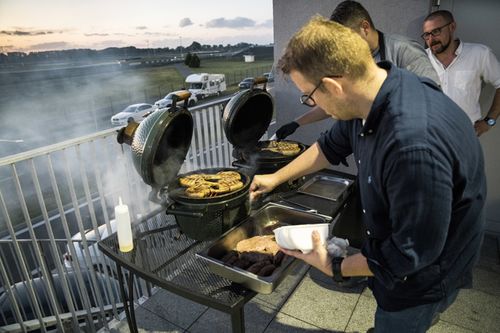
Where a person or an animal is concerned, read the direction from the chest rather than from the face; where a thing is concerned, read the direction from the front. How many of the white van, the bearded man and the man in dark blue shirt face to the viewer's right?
0

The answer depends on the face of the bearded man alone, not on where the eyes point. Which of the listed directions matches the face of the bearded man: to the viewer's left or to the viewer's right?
to the viewer's left

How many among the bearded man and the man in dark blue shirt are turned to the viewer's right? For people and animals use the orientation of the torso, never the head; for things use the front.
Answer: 0

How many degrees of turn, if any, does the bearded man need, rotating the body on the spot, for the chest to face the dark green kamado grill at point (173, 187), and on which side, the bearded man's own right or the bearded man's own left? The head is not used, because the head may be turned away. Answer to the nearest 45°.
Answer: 0° — they already face it

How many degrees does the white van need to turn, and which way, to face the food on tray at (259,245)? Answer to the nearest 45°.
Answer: approximately 45° to its left

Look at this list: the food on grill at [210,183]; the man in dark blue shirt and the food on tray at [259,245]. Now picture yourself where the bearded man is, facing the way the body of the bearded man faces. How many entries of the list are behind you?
0

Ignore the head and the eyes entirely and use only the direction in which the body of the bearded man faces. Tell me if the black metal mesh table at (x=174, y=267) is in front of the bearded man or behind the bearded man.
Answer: in front

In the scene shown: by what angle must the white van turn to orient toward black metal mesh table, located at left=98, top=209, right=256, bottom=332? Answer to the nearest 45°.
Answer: approximately 45° to its left

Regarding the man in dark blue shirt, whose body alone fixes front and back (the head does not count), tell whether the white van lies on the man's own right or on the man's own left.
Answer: on the man's own right

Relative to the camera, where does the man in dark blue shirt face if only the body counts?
to the viewer's left

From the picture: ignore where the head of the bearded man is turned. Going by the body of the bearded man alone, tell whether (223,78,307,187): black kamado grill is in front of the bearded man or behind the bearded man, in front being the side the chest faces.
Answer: in front

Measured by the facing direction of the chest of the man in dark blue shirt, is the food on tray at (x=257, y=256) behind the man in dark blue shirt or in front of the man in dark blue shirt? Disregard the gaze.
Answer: in front

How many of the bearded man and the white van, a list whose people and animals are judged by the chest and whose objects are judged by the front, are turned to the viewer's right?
0

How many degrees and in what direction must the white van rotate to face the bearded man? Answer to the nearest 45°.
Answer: approximately 90° to its left
